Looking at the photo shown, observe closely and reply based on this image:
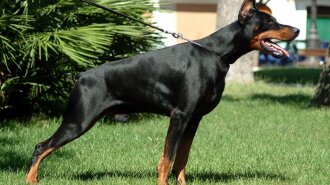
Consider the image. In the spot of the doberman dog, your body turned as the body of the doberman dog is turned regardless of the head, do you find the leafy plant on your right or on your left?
on your left

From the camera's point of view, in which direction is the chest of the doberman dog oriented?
to the viewer's right
